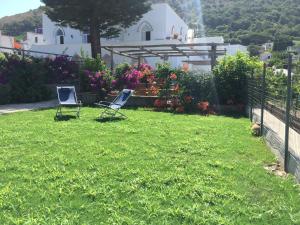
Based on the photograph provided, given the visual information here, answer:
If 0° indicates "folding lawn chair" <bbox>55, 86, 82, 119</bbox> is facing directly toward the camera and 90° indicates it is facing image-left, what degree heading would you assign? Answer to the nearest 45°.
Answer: approximately 0°

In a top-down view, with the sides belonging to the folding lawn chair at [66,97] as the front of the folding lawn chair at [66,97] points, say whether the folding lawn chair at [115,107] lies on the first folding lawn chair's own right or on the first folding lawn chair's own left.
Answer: on the first folding lawn chair's own left

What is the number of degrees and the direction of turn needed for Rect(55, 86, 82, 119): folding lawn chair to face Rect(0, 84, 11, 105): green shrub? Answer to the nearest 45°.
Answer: approximately 135° to its right

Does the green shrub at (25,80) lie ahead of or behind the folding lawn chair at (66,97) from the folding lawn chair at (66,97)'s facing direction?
behind

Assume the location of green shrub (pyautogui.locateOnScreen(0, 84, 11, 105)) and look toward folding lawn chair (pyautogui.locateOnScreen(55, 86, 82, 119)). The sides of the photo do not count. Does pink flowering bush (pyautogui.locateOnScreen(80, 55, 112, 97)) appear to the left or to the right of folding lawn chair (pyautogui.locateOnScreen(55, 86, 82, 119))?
left

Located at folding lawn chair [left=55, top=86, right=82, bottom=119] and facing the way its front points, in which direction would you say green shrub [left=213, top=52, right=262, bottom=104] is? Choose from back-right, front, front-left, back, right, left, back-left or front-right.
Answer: left

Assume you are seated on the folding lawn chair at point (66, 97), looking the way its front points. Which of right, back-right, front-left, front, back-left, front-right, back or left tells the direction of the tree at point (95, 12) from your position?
back

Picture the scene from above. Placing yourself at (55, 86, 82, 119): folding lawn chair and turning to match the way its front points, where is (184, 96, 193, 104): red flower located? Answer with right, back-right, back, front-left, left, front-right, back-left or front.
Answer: left
